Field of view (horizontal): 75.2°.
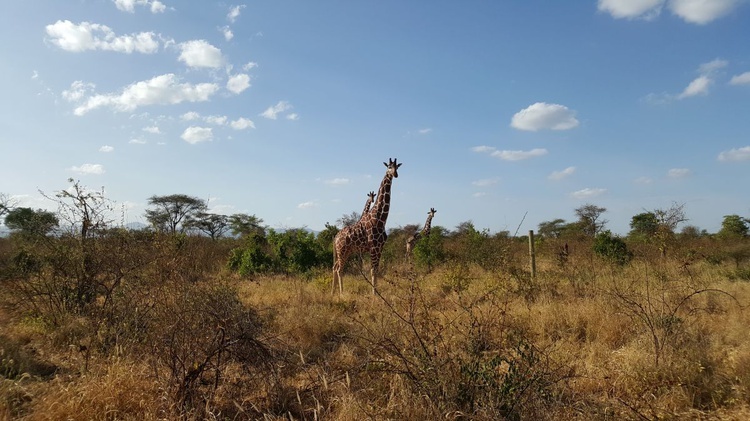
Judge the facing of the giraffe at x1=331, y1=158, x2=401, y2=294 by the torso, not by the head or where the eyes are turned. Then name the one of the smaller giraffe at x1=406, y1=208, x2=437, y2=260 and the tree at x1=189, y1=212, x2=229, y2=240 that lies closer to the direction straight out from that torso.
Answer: the smaller giraffe

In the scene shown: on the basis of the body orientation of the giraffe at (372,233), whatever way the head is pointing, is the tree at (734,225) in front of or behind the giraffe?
in front

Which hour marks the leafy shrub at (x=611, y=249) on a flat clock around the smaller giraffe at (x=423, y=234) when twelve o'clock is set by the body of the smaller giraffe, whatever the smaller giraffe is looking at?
The leafy shrub is roughly at 12 o'clock from the smaller giraffe.

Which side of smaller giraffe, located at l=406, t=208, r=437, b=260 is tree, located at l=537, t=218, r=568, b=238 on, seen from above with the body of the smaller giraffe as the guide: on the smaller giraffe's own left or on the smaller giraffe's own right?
on the smaller giraffe's own left

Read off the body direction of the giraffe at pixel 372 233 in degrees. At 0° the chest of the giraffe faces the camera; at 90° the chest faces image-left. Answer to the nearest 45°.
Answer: approximately 270°

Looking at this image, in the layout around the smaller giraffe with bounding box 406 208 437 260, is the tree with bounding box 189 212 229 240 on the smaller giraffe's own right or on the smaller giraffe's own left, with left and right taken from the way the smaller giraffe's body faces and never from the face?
on the smaller giraffe's own left

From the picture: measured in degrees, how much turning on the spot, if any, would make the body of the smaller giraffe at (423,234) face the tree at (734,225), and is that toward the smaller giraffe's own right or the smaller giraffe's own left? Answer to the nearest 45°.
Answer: approximately 45° to the smaller giraffe's own left

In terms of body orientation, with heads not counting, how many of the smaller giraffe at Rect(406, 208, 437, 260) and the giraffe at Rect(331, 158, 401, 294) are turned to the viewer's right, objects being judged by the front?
2

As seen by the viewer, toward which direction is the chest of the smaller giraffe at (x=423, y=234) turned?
to the viewer's right

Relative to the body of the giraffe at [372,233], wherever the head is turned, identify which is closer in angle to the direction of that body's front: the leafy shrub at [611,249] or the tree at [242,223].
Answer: the leafy shrub
